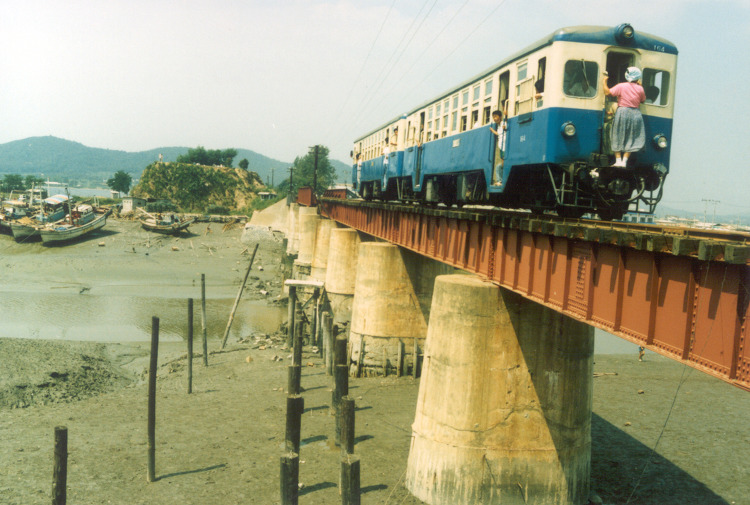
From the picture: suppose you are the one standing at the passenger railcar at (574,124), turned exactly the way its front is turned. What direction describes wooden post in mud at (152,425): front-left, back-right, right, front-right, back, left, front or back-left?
front-right

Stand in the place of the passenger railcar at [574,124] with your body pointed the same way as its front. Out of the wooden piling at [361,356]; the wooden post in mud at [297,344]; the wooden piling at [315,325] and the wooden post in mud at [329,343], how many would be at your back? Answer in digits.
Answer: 4

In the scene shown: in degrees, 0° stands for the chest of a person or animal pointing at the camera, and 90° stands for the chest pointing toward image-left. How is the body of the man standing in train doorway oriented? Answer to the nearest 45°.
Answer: approximately 45°

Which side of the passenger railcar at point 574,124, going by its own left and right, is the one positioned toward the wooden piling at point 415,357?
back

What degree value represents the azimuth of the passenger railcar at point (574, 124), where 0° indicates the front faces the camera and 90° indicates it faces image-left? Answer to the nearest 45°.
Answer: approximately 315°

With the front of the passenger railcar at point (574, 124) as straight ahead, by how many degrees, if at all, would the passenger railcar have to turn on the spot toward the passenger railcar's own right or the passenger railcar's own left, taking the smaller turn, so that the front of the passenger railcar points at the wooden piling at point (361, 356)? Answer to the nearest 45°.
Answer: approximately 180°
